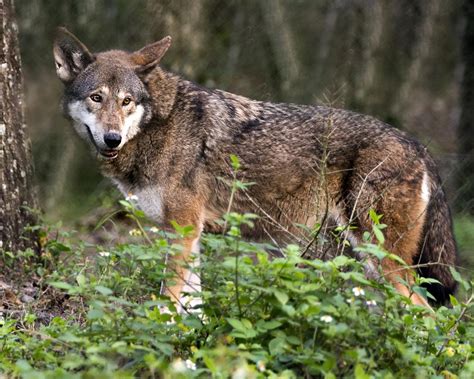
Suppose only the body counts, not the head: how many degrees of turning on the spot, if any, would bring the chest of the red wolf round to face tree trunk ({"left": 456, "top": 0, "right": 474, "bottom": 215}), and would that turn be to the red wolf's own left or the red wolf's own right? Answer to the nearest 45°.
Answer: approximately 135° to the red wolf's own right

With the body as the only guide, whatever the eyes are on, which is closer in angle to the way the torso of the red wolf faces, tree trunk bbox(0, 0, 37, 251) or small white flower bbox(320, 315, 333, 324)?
the tree trunk

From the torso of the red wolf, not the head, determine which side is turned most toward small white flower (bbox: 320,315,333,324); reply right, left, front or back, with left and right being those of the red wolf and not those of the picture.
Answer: left

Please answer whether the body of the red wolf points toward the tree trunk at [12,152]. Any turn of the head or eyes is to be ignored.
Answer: yes

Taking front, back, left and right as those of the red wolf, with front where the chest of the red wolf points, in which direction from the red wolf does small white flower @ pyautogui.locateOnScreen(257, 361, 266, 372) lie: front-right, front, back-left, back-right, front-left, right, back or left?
left

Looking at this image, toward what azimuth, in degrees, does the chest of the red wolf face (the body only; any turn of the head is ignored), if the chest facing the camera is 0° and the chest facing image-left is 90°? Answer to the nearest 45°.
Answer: approximately 90°
